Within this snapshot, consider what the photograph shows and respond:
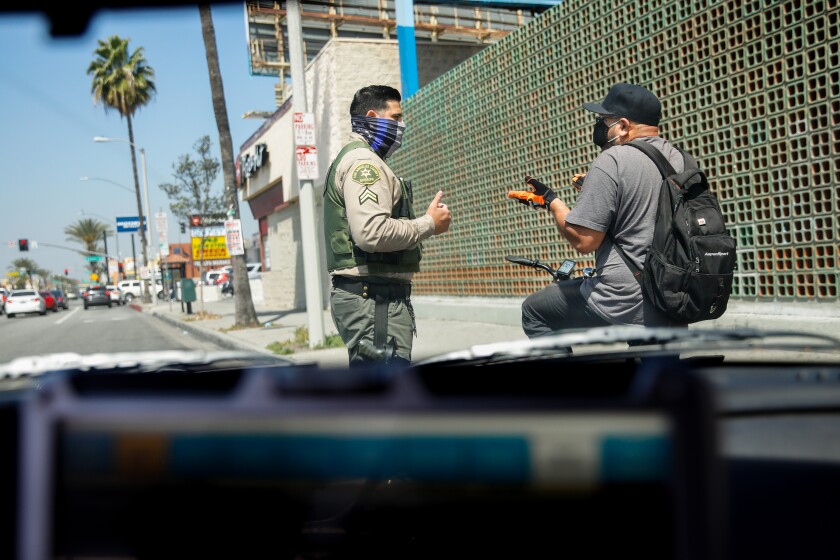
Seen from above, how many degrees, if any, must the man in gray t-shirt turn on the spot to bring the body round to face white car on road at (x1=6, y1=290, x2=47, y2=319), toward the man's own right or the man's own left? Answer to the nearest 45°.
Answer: approximately 45° to the man's own right

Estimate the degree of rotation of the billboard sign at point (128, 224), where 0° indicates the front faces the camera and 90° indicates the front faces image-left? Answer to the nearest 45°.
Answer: approximately 0°

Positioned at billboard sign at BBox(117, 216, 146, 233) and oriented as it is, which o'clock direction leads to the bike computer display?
The bike computer display is roughly at 12 o'clock from the billboard sign.

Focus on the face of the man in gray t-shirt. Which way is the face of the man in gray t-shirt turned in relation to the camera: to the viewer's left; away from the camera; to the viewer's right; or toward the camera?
to the viewer's left

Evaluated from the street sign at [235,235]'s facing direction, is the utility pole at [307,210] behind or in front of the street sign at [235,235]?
in front

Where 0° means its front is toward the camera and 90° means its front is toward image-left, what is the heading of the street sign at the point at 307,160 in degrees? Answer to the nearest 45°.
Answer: approximately 0°

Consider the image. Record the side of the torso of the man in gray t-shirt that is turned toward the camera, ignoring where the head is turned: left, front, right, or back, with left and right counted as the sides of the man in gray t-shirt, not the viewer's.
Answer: left
